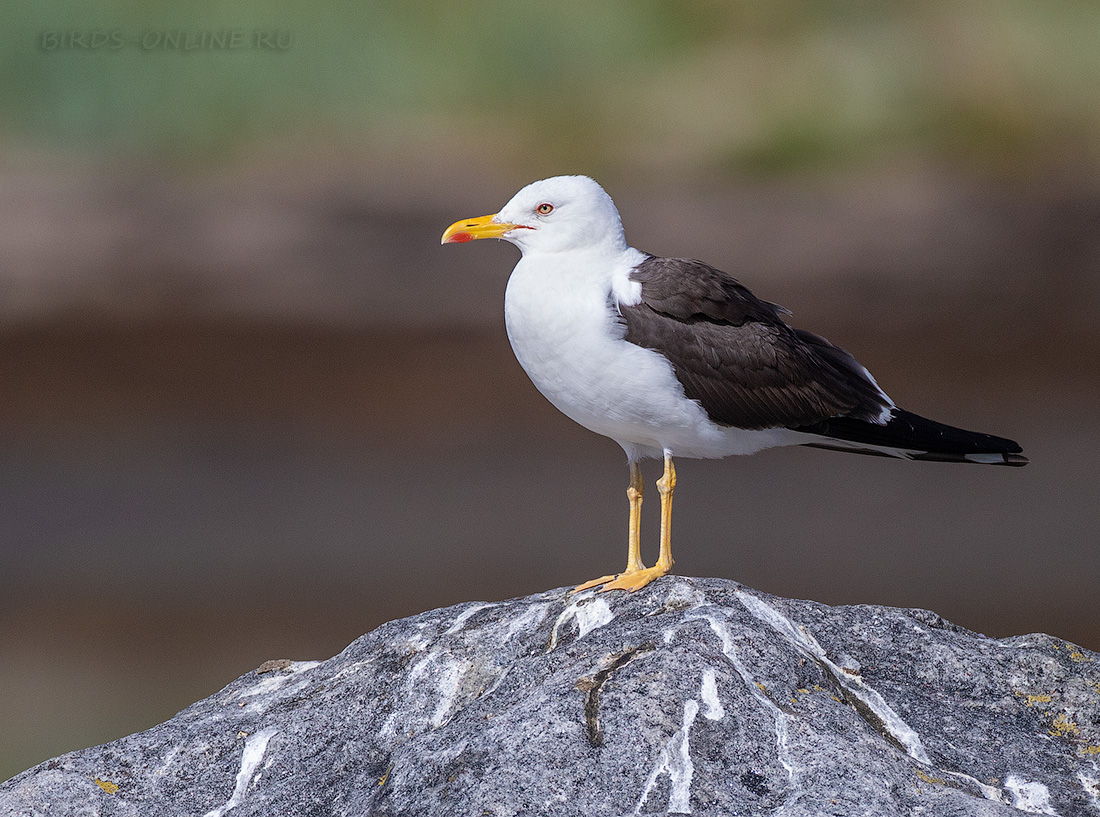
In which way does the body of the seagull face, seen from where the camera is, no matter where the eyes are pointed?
to the viewer's left
